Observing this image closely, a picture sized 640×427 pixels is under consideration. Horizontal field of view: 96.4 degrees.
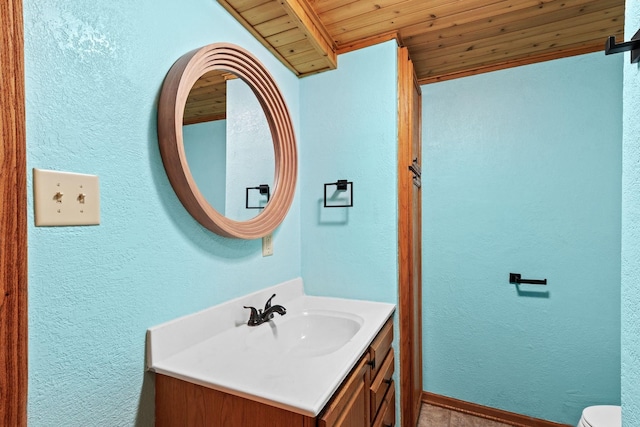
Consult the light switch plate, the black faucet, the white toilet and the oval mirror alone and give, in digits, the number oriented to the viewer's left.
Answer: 1

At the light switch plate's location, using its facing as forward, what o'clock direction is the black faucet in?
The black faucet is roughly at 10 o'clock from the light switch plate.

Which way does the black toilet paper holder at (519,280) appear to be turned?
toward the camera

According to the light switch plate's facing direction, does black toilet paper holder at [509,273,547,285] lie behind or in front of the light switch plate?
in front

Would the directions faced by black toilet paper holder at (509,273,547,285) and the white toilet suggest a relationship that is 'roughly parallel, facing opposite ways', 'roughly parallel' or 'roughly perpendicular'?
roughly perpendicular

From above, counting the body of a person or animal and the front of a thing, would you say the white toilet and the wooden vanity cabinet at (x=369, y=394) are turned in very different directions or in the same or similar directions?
very different directions

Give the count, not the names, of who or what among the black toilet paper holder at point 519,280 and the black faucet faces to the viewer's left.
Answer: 0

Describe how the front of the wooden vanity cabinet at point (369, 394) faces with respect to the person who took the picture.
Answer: facing the viewer and to the right of the viewer

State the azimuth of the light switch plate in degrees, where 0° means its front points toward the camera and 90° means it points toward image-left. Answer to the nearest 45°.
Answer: approximately 315°

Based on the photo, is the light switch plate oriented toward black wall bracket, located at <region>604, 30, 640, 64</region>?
yes

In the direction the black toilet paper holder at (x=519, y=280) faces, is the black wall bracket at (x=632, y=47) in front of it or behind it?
in front

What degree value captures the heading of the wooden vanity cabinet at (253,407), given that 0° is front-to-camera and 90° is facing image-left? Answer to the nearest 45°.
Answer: approximately 315°

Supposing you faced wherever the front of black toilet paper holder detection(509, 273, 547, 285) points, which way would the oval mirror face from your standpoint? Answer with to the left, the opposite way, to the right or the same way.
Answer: to the left

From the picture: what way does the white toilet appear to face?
to the viewer's left
